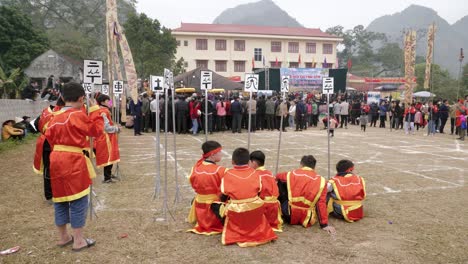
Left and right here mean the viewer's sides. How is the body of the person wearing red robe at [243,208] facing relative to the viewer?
facing away from the viewer

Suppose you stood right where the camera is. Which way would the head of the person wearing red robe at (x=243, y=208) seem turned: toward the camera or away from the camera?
away from the camera

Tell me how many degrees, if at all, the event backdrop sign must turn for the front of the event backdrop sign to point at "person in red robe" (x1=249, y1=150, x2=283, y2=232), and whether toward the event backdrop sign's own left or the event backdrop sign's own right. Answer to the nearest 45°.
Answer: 0° — it already faces them

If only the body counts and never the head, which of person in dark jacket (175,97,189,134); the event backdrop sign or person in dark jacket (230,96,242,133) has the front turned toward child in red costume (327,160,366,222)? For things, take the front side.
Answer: the event backdrop sign

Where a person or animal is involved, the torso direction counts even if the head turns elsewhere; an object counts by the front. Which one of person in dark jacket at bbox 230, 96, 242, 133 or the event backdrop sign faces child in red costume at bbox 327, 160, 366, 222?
the event backdrop sign

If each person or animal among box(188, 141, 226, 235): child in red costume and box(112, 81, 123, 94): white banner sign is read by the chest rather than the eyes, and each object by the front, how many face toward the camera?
1

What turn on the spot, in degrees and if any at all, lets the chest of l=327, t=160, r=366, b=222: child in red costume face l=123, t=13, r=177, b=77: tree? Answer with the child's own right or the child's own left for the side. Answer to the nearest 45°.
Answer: approximately 45° to the child's own left

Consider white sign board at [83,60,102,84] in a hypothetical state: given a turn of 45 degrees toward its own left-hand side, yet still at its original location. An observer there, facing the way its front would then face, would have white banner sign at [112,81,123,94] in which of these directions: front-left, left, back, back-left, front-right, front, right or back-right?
back-left

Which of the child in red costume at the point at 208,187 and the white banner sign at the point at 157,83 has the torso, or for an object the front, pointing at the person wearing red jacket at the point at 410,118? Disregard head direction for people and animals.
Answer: the child in red costume

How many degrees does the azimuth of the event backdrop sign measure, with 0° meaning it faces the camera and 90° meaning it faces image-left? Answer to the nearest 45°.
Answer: approximately 0°

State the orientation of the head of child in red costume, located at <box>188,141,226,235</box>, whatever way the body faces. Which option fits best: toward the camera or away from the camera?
away from the camera

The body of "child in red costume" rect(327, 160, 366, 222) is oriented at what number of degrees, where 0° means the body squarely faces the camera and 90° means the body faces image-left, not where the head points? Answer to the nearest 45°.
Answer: approximately 180°
